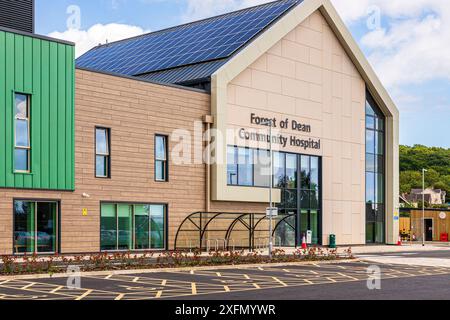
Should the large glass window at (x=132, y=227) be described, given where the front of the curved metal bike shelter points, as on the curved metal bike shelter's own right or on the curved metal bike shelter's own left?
on the curved metal bike shelter's own right

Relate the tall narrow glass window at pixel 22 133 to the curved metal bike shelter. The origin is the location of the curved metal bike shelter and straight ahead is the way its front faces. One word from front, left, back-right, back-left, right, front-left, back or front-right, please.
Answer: right

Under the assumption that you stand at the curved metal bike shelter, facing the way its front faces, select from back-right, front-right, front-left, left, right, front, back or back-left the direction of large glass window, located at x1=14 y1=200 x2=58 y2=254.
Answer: right

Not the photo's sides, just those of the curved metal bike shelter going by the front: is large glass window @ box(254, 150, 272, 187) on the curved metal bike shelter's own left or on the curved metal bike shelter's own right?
on the curved metal bike shelter's own left

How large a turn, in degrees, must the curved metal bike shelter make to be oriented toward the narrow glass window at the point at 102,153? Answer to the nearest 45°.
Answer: approximately 90° to its right

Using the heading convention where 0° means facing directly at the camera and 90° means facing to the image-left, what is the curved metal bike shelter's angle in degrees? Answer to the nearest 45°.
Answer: approximately 315°

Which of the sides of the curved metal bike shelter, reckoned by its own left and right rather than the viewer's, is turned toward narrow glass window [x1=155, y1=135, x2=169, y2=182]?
right
